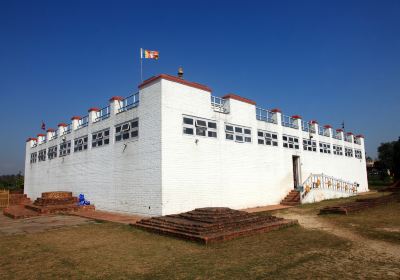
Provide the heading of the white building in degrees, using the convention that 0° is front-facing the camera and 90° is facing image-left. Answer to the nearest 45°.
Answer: approximately 315°

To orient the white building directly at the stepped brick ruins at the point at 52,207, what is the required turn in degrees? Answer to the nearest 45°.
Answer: approximately 135° to its right

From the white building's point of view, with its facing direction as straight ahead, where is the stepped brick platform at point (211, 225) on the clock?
The stepped brick platform is roughly at 1 o'clock from the white building.
